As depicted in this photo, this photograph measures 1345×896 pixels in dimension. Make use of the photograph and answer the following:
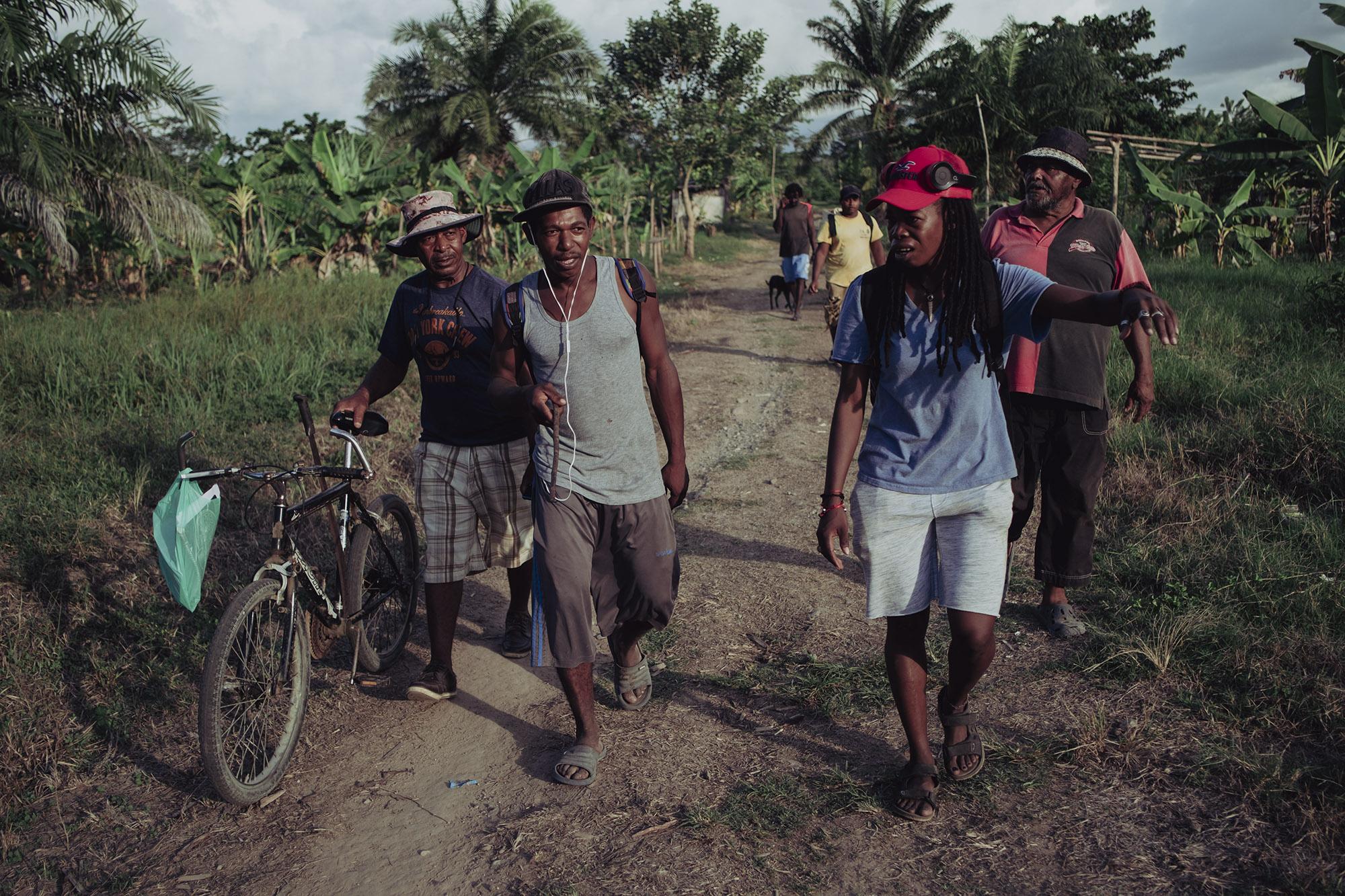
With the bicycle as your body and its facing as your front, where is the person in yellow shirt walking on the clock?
The person in yellow shirt walking is roughly at 6 o'clock from the bicycle.

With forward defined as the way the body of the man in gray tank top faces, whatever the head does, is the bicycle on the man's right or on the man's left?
on the man's right

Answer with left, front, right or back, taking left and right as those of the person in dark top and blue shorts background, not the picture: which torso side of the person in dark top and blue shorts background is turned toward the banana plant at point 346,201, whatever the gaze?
right

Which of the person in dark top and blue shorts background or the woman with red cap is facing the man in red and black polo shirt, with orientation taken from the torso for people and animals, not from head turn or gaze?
the person in dark top and blue shorts background

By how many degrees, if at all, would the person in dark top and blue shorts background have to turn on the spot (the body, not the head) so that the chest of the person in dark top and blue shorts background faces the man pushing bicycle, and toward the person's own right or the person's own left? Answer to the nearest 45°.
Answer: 0° — they already face them

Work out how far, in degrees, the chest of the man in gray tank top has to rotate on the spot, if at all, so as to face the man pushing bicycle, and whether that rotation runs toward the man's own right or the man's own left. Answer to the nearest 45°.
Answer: approximately 135° to the man's own right

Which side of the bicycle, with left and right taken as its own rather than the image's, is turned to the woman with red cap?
left

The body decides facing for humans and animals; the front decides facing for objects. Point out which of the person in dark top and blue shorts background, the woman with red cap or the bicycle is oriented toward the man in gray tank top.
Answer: the person in dark top and blue shorts background

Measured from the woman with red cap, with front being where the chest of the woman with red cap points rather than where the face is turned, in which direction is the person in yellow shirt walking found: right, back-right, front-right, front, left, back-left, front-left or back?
back

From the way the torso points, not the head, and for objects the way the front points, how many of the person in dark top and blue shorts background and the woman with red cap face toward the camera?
2

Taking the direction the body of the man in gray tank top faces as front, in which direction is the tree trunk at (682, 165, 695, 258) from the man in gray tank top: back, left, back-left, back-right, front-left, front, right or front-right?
back

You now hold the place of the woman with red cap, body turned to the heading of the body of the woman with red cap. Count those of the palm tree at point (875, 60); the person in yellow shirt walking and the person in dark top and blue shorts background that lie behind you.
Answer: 3

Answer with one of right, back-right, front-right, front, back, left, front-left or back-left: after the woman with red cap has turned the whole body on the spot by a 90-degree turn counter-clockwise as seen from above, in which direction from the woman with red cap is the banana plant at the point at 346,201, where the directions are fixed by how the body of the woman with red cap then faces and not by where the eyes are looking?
back-left

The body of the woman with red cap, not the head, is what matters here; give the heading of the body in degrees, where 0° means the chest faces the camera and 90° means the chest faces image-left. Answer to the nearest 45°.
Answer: approximately 0°
